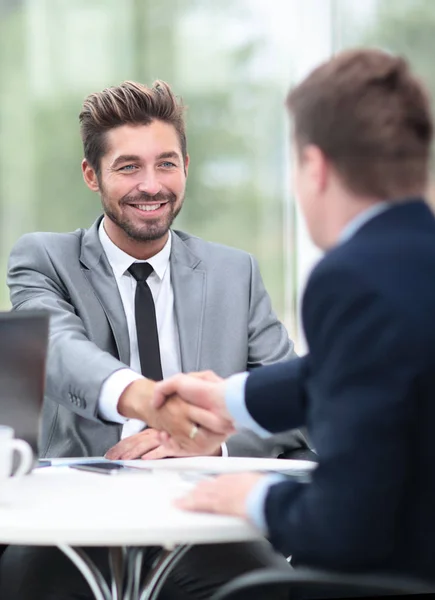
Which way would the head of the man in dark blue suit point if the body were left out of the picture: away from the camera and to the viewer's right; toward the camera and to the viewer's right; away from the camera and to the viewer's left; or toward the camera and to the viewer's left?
away from the camera and to the viewer's left

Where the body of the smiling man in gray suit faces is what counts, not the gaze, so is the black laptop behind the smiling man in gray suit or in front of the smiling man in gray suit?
in front

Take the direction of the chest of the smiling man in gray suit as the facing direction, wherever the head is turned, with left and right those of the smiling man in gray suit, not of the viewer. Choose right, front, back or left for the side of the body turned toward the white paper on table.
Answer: front

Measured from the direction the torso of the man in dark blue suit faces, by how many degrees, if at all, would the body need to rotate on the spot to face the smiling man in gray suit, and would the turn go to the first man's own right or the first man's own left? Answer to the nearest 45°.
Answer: approximately 45° to the first man's own right

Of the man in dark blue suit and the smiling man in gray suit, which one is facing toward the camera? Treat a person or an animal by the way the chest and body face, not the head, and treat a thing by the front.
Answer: the smiling man in gray suit

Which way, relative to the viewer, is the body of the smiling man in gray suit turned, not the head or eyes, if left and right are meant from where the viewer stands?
facing the viewer

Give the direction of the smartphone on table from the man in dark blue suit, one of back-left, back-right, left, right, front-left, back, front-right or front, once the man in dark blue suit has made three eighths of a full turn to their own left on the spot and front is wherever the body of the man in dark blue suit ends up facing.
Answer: back-right

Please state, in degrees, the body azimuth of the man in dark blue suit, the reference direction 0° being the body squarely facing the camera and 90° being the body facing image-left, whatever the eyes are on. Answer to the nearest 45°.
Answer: approximately 135°

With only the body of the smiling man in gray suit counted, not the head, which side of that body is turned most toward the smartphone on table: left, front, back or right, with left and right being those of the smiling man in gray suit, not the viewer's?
front

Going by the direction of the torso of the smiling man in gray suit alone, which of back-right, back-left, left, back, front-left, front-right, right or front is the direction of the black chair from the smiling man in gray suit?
front

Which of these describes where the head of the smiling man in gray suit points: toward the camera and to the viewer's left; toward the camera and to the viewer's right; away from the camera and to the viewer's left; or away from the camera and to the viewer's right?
toward the camera and to the viewer's right

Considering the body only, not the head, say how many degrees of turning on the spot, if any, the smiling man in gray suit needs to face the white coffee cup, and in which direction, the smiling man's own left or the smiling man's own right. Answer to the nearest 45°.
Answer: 0° — they already face it

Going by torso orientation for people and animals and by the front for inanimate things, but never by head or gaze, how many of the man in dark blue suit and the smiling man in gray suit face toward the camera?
1
